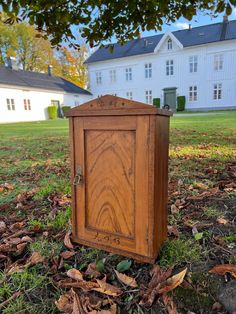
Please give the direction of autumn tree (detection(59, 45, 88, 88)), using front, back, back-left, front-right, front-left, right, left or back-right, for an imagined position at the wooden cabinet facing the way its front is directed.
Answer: back-right

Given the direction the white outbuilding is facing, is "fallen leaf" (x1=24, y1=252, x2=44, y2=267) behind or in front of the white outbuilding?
in front

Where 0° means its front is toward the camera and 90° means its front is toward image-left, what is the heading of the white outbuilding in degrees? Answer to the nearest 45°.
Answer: approximately 315°

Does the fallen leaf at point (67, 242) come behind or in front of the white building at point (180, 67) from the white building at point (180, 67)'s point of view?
in front

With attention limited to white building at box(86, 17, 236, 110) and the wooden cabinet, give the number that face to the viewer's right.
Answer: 0

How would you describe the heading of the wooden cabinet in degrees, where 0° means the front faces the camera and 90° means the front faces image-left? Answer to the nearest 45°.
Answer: approximately 45°

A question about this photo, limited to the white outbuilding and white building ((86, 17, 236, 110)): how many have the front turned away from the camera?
0

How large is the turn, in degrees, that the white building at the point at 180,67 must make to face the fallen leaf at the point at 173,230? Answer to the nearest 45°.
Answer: approximately 45° to its left
